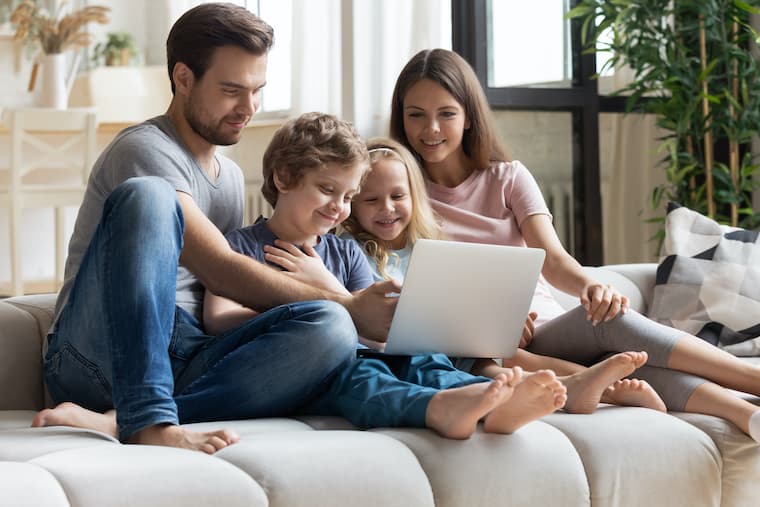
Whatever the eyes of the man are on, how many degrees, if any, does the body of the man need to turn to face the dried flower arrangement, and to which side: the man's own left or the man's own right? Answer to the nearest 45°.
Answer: approximately 135° to the man's own left

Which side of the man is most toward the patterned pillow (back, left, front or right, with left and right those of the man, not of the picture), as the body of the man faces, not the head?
left

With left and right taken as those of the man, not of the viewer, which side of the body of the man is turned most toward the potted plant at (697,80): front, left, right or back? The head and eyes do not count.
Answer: left

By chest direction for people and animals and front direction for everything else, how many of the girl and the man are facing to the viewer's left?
0

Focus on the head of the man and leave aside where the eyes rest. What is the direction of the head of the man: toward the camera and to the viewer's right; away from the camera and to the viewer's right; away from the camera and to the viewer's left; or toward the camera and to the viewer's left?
toward the camera and to the viewer's right

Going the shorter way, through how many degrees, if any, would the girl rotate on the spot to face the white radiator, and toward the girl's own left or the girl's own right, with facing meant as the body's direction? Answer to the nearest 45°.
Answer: approximately 135° to the girl's own left

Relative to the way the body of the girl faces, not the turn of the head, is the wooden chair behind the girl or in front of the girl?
behind

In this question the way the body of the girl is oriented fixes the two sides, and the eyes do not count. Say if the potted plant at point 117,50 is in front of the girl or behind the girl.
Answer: behind

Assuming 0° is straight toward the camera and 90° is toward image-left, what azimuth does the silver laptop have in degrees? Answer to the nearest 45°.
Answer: approximately 135°

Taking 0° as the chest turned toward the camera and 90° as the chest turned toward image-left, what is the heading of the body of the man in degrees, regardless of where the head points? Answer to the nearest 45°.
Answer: approximately 315°

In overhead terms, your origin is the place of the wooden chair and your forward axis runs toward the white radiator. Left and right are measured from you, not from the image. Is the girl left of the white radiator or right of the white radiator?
right

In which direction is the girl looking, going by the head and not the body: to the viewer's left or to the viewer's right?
to the viewer's right
